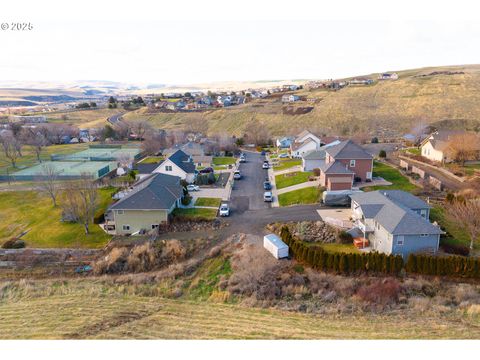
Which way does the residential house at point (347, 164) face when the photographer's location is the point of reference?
facing to the left of the viewer

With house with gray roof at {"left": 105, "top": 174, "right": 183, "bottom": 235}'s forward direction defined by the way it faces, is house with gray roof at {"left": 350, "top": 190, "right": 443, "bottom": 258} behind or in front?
in front

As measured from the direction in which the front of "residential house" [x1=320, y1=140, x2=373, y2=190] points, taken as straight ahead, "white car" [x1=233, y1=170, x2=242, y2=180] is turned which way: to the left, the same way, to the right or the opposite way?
to the left

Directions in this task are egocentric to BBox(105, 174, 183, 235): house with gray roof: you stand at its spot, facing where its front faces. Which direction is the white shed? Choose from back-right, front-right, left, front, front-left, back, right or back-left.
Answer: front-right

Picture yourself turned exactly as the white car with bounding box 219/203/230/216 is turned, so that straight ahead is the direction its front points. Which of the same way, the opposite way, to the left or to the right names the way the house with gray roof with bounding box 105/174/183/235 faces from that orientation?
to the left

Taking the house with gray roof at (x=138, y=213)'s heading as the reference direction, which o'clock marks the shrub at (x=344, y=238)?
The shrub is roughly at 1 o'clock from the house with gray roof.

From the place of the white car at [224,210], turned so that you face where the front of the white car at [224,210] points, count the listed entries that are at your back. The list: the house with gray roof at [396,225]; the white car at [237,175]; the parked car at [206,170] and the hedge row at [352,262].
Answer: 2

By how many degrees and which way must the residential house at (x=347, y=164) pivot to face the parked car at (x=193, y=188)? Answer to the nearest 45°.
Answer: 0° — it already faces it

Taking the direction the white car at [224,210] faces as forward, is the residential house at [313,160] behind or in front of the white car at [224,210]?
behind

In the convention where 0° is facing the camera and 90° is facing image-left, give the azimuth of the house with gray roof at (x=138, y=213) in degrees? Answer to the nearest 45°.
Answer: approximately 270°
